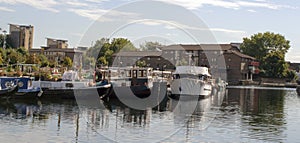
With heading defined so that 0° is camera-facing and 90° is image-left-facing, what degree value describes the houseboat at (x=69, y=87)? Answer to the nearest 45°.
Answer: approximately 270°

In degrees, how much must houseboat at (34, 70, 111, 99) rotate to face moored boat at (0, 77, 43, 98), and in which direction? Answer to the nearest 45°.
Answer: approximately 180°
